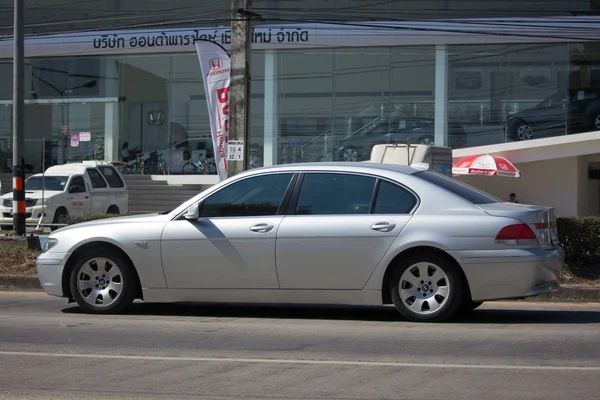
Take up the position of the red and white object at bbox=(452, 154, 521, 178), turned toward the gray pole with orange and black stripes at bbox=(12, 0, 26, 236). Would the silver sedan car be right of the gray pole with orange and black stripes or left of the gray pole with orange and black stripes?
left

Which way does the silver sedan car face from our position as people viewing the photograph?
facing to the left of the viewer

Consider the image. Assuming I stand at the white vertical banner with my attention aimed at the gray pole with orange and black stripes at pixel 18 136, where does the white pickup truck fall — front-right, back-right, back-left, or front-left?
front-right

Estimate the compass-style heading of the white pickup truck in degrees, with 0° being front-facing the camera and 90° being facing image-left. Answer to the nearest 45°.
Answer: approximately 45°

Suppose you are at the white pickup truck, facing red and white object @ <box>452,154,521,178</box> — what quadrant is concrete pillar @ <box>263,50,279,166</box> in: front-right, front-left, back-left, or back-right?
front-left

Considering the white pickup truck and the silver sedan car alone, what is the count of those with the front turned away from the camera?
0

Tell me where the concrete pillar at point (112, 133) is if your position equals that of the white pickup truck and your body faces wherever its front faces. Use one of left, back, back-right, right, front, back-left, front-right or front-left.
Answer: back-right

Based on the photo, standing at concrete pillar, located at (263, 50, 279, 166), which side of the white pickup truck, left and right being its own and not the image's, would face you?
back

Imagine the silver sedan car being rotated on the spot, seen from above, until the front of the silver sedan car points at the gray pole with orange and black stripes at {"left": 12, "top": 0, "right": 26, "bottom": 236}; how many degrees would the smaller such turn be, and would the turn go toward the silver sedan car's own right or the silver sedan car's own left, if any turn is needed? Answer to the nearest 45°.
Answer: approximately 45° to the silver sedan car's own right

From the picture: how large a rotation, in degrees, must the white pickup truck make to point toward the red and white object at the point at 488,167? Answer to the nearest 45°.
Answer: approximately 135° to its left

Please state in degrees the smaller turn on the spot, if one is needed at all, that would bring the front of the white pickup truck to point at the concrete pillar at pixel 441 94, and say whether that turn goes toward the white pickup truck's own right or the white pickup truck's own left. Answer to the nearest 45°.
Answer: approximately 135° to the white pickup truck's own left
